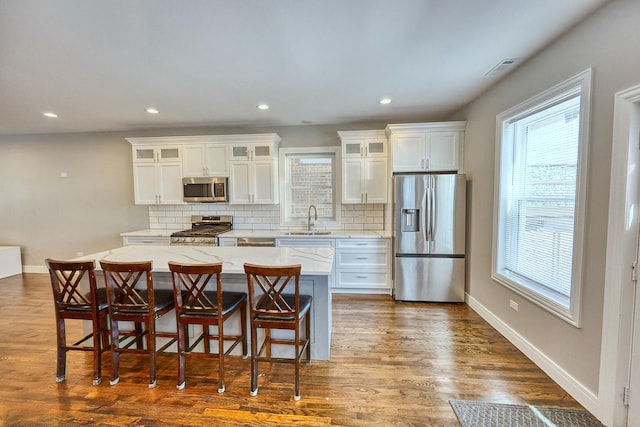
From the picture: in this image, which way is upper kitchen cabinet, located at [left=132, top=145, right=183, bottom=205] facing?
toward the camera

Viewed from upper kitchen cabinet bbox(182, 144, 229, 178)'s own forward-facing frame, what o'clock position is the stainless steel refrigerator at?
The stainless steel refrigerator is roughly at 10 o'clock from the upper kitchen cabinet.

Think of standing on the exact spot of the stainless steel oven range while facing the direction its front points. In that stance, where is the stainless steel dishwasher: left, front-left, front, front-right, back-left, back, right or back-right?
front-left

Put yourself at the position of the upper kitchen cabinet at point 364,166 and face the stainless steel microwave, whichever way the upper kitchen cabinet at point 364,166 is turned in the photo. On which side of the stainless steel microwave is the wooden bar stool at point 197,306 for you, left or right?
left

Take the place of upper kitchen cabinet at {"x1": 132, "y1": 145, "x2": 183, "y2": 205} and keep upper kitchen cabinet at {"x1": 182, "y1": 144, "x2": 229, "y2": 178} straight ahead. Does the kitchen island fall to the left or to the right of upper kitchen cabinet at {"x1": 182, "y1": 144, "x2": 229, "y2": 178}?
right

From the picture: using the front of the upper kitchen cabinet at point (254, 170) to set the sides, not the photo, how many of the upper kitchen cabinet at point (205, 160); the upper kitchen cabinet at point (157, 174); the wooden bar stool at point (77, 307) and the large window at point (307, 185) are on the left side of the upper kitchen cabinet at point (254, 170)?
1

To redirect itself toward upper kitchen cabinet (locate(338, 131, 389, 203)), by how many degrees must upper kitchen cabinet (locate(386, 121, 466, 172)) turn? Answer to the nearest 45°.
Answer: approximately 90° to its right

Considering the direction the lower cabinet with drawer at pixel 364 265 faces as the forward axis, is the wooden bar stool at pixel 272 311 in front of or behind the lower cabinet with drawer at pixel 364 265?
in front

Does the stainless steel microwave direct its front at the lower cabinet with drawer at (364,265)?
no

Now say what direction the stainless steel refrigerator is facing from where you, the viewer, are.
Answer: facing the viewer

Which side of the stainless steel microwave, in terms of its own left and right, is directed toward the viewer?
front

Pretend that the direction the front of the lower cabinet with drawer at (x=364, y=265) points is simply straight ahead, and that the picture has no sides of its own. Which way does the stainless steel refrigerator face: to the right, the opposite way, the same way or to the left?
the same way

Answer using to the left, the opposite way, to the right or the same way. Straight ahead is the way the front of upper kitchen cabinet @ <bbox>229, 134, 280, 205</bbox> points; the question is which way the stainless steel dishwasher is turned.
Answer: the same way

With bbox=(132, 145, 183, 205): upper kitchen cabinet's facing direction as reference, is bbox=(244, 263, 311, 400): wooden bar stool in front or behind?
in front

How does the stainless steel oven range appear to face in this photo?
toward the camera

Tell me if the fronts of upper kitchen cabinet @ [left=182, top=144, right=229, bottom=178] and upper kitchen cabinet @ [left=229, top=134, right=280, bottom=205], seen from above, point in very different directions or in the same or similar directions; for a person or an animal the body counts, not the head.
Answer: same or similar directions

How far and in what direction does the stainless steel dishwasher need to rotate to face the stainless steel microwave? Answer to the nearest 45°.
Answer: approximately 135° to its right

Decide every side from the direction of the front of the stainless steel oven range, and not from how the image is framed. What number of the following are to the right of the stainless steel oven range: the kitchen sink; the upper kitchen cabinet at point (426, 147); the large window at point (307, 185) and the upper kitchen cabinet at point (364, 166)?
0

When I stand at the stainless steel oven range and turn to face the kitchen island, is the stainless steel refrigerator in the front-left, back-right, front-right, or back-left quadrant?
front-left

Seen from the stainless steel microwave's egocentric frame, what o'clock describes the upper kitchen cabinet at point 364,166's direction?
The upper kitchen cabinet is roughly at 10 o'clock from the stainless steel microwave.
